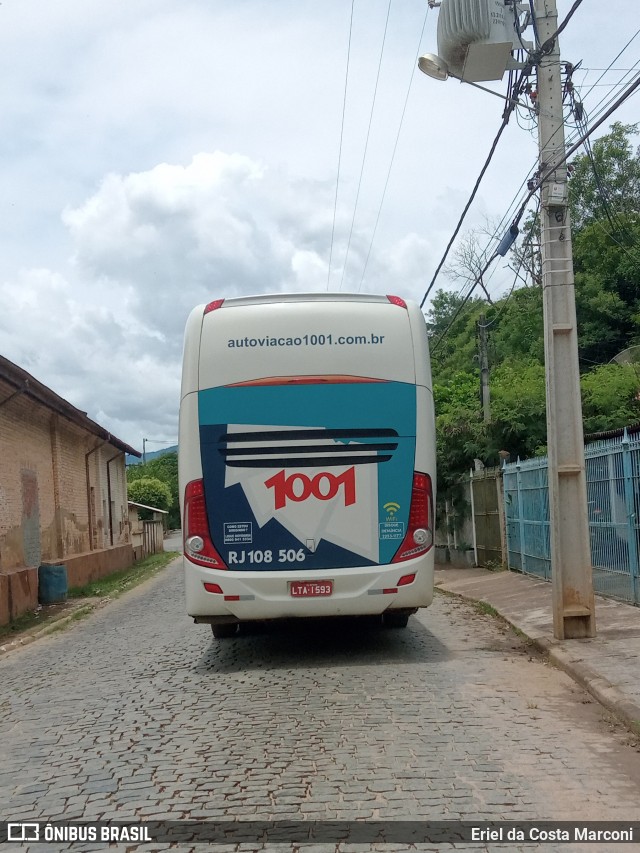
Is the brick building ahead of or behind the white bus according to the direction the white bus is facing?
ahead

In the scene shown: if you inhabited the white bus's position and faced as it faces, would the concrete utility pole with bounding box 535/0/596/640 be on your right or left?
on your right

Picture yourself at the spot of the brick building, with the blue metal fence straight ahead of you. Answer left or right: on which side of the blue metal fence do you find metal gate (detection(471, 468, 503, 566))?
left

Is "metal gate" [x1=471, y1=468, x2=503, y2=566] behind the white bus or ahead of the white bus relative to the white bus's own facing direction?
ahead

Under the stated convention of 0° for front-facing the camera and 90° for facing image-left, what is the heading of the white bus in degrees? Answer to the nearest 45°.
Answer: approximately 180°
